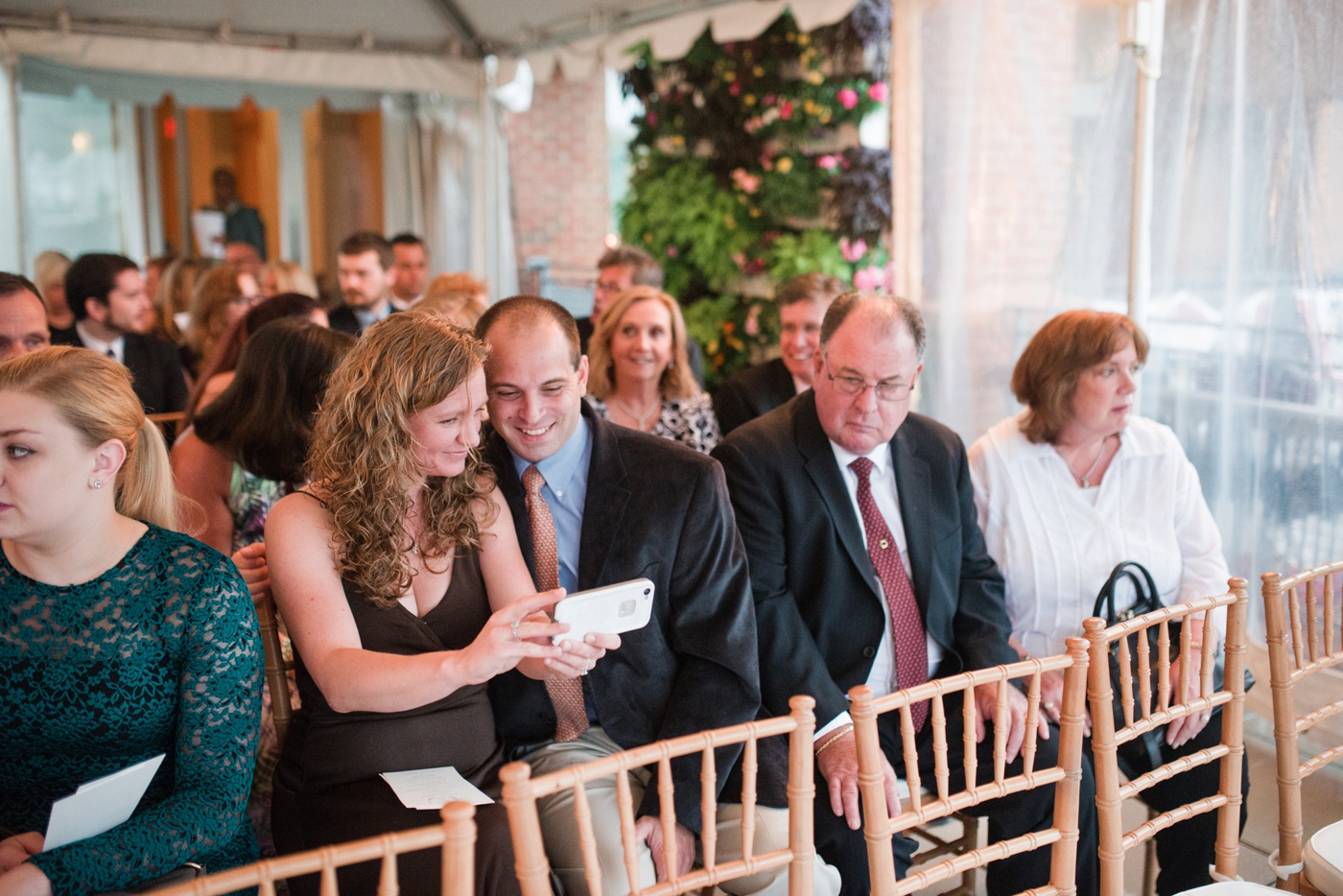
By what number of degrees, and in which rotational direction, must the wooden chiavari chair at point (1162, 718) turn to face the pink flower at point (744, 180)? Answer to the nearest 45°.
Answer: approximately 180°

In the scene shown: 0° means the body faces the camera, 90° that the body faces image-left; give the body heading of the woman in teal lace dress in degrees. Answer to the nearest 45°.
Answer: approximately 45°

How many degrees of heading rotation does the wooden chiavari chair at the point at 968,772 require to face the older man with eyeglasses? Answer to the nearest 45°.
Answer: approximately 135° to its left

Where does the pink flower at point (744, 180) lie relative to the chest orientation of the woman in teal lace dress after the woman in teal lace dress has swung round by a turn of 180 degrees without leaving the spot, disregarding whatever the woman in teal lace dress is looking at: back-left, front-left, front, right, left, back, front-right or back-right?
front

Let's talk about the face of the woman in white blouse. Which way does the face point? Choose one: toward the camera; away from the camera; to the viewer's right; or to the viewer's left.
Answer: to the viewer's right

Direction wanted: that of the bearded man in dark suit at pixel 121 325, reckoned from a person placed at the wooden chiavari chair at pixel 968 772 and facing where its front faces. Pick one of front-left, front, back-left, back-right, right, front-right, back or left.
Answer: back

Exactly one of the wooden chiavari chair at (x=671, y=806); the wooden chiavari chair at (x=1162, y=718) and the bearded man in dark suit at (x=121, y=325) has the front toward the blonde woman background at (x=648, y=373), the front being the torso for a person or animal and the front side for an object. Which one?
the bearded man in dark suit

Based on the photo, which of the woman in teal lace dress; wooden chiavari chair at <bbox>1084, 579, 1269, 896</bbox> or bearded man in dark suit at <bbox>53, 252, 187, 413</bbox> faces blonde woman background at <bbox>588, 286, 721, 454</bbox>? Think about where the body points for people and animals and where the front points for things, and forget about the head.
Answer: the bearded man in dark suit
